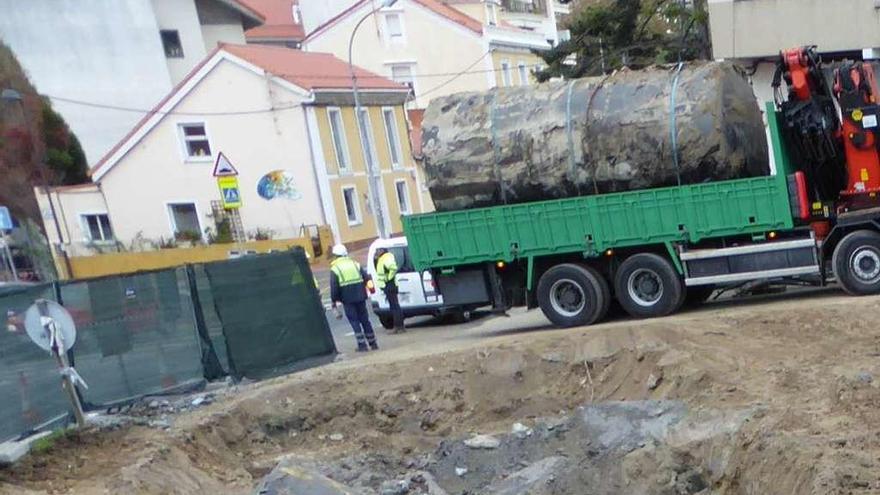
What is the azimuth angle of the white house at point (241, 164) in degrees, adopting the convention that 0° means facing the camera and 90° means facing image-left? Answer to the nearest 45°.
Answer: approximately 315°

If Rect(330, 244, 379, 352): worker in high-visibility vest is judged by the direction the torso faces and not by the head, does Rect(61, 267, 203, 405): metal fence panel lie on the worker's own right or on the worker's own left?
on the worker's own left

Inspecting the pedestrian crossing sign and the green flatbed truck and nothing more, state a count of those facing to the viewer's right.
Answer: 1

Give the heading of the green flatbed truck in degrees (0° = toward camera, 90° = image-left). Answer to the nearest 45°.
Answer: approximately 270°

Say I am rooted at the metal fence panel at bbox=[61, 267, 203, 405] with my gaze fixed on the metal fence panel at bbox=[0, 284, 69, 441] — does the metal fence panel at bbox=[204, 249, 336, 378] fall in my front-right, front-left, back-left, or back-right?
back-left

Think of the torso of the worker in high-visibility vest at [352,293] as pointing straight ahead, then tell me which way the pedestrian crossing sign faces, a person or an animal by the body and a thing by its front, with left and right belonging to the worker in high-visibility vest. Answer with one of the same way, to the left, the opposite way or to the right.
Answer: the opposite way

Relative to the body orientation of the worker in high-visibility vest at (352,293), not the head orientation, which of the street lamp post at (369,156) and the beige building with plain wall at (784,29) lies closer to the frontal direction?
the street lamp post

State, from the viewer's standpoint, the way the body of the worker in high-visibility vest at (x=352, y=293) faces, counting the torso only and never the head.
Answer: away from the camera

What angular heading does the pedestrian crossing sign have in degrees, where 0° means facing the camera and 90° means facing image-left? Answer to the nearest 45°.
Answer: approximately 0°
